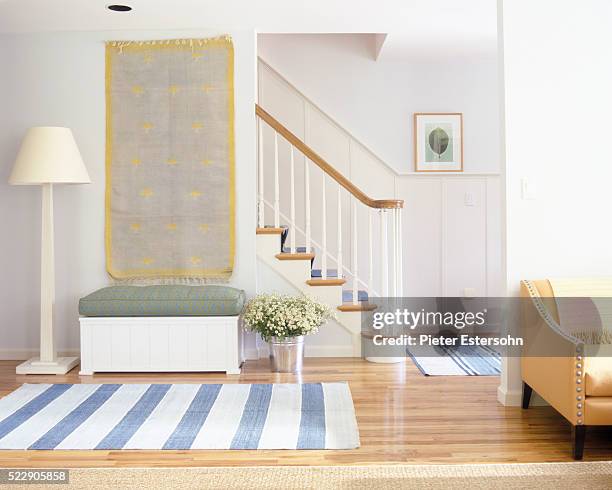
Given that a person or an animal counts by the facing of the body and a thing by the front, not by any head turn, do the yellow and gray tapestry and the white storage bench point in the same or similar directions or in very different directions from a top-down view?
same or similar directions

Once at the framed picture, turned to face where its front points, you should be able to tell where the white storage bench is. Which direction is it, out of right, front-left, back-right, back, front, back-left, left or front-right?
front-right

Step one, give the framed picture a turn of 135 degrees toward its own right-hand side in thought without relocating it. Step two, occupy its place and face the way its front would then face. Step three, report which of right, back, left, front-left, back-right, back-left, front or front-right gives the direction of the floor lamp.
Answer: left

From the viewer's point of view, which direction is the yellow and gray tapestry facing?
toward the camera

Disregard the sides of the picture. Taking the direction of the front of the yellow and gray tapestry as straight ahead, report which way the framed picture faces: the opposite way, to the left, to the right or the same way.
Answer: the same way

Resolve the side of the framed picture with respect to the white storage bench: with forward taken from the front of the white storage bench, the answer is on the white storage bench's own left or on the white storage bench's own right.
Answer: on the white storage bench's own left

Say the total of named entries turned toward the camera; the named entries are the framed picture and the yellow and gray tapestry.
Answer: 2

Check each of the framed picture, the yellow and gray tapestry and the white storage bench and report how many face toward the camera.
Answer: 3

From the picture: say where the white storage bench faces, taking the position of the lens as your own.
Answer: facing the viewer

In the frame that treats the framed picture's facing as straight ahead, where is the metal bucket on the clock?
The metal bucket is roughly at 1 o'clock from the framed picture.

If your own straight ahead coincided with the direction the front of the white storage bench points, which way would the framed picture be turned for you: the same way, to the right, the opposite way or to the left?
the same way

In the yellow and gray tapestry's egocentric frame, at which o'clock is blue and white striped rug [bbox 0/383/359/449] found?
The blue and white striped rug is roughly at 12 o'clock from the yellow and gray tapestry.

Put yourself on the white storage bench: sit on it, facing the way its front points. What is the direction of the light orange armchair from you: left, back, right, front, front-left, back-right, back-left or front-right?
front-left

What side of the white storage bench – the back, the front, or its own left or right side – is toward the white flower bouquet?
left

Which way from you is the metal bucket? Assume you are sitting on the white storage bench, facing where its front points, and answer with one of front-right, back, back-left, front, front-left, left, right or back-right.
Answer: left

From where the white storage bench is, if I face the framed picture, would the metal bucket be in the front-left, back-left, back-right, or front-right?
front-right
